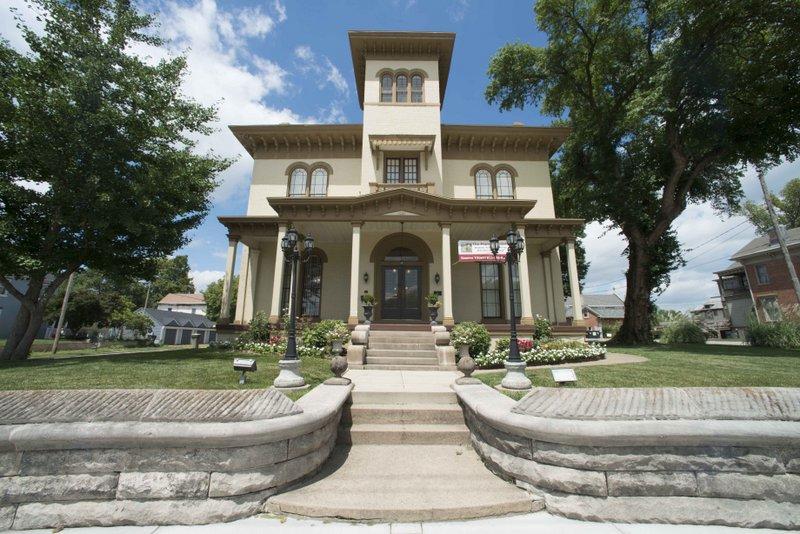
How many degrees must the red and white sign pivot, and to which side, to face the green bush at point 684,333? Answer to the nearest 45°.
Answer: approximately 135° to its left

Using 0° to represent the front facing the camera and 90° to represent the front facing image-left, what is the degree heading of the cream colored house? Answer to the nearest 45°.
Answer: approximately 0°

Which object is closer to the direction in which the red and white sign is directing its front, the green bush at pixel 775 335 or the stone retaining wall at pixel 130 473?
the stone retaining wall

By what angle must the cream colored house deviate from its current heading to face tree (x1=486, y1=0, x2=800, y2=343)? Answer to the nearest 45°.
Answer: approximately 90° to its left

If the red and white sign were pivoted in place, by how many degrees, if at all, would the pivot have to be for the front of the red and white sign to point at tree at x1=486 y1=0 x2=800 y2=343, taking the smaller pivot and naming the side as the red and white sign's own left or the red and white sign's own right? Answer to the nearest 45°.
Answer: approximately 135° to the red and white sign's own left

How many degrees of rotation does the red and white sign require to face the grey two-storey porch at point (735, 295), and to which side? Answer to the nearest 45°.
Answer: approximately 135° to its left

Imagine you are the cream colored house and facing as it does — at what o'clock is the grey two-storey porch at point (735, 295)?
The grey two-storey porch is roughly at 8 o'clock from the cream colored house.

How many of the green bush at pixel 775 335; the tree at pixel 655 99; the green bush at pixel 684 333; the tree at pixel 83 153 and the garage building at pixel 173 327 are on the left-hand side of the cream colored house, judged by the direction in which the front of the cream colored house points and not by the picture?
3

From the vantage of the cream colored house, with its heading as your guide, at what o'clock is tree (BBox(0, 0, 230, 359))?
The tree is roughly at 2 o'clock from the cream colored house.

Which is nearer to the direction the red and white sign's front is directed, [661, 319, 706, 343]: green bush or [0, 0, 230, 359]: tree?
the tree
